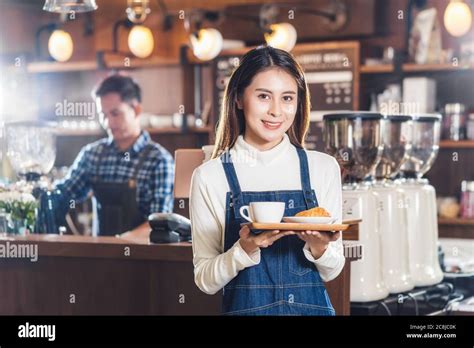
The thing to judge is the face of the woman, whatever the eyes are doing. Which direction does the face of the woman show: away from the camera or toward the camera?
toward the camera

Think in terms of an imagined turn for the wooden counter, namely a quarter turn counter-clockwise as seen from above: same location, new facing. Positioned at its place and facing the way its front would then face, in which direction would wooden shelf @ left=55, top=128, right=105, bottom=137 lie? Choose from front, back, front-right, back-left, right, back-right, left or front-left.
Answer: left

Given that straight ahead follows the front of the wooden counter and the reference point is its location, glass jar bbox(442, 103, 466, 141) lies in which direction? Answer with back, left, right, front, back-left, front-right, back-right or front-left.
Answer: back-left

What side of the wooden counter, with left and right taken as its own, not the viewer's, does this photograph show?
front

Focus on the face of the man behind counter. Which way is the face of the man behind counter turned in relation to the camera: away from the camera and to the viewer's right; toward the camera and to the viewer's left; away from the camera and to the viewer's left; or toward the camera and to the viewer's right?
toward the camera and to the viewer's left

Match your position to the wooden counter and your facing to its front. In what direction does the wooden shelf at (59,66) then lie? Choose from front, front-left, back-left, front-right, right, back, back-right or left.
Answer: back

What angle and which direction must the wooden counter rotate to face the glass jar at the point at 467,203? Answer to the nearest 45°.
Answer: approximately 135° to its left

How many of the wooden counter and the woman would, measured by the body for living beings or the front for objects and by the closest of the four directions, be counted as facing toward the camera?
2

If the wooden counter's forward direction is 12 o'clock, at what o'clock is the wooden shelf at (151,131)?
The wooden shelf is roughly at 6 o'clock from the wooden counter.

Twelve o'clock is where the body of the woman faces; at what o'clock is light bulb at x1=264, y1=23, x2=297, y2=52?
The light bulb is roughly at 6 o'clock from the woman.
